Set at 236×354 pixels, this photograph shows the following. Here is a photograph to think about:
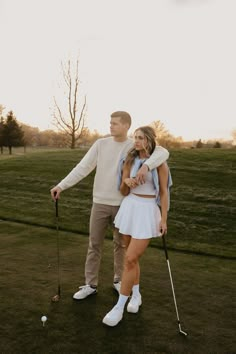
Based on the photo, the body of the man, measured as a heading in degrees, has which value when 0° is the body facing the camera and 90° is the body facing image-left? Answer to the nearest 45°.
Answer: approximately 45°

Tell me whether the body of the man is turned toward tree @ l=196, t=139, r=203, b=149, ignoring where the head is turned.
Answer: no

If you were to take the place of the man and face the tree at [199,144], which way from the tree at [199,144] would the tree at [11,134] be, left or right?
left

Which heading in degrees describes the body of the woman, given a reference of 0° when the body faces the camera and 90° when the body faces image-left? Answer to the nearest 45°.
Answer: approximately 45°

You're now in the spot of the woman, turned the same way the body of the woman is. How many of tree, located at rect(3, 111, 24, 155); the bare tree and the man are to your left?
0

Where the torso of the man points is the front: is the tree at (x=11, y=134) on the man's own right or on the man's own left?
on the man's own right

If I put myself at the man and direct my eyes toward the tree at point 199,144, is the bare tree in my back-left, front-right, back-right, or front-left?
front-left

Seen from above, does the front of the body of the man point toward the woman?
no

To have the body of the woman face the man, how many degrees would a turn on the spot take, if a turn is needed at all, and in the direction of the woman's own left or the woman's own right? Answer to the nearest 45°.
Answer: approximately 90° to the woman's own right

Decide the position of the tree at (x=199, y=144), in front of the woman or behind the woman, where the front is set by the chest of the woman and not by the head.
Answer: behind

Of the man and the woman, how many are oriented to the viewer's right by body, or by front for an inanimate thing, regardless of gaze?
0

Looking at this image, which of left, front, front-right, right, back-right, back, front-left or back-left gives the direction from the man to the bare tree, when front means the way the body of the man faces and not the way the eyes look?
back-right

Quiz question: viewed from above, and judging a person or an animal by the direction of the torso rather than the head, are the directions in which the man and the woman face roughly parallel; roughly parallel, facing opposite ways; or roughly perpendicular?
roughly parallel

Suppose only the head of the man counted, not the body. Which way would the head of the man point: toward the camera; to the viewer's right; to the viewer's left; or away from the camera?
to the viewer's left

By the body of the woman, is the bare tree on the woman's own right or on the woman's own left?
on the woman's own right
